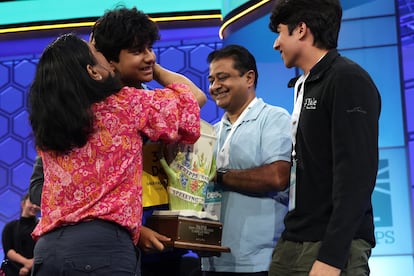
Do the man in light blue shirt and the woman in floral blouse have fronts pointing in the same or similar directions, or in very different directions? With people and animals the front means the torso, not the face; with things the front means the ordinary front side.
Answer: very different directions

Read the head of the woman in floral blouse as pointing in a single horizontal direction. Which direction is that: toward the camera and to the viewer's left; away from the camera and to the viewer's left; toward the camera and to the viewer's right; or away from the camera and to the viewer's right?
away from the camera and to the viewer's right

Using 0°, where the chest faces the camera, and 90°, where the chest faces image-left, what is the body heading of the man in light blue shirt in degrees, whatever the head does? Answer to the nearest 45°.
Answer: approximately 45°

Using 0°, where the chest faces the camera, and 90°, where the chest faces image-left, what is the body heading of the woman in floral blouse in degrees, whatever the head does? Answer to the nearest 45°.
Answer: approximately 225°

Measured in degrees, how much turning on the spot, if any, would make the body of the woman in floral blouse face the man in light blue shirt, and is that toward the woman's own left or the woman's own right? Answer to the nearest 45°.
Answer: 0° — they already face them
